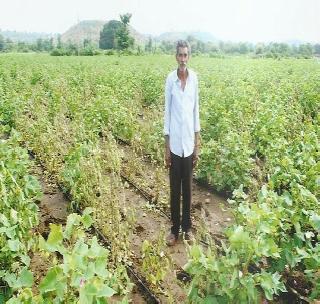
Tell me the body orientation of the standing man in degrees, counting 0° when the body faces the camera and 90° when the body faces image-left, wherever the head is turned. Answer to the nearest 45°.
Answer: approximately 0°
